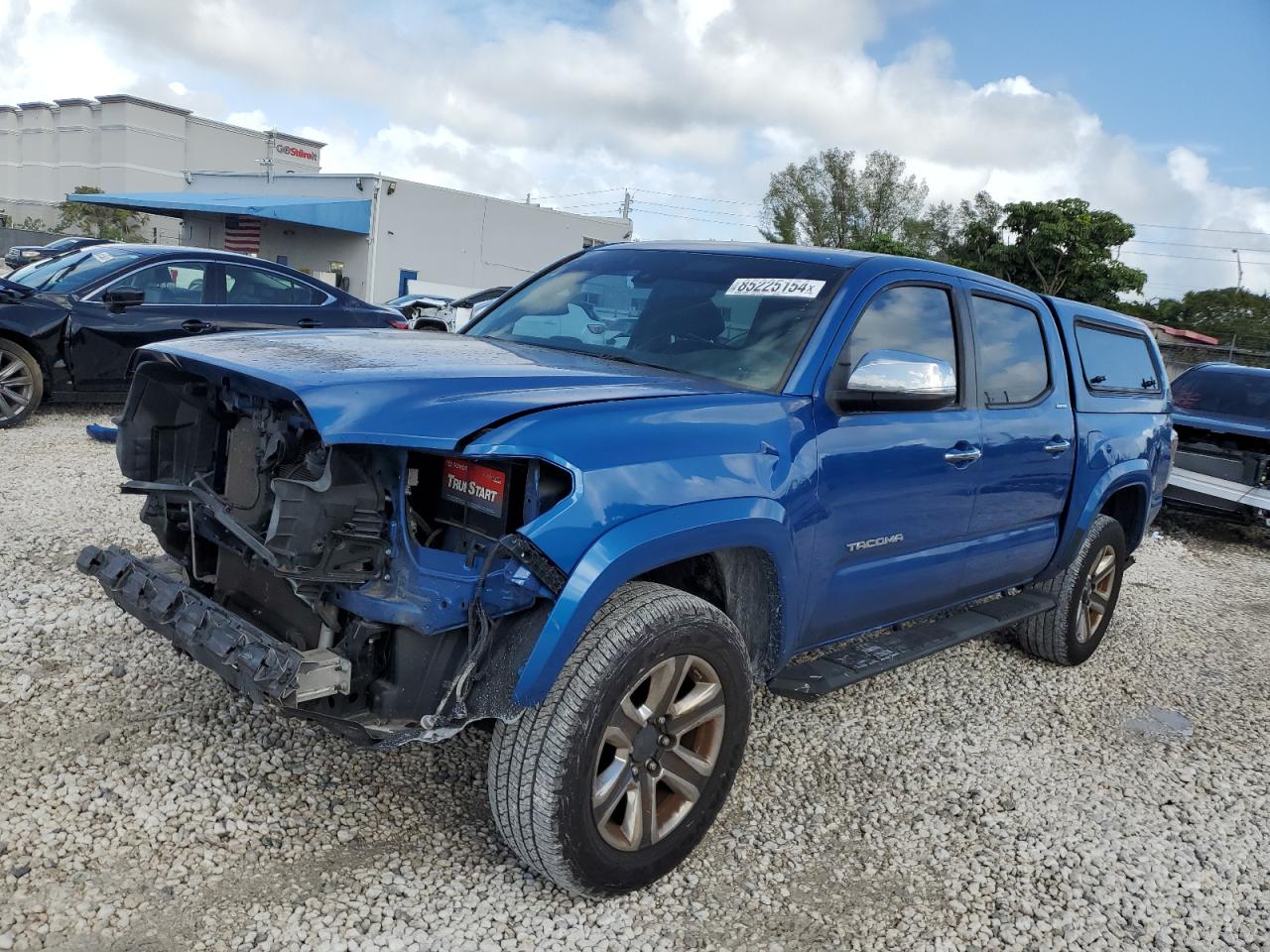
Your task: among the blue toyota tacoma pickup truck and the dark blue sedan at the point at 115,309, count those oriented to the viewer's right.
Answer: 0

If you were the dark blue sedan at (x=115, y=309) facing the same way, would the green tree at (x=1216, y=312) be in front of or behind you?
behind

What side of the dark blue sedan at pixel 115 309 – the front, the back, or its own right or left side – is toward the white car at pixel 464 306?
back

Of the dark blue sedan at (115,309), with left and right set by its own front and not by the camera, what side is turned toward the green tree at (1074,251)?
back

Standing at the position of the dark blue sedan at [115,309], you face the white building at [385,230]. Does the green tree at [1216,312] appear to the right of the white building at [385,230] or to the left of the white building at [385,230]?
right

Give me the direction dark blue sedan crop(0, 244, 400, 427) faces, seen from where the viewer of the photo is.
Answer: facing the viewer and to the left of the viewer

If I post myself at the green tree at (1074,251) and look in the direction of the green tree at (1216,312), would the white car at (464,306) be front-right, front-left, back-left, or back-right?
back-right

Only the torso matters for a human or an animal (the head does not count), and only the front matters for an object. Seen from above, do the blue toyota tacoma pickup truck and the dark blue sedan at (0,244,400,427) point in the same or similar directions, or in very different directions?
same or similar directions

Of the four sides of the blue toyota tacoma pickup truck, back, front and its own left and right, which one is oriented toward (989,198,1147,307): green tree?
back

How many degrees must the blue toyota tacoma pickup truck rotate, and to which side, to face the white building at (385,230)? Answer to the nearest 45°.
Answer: approximately 135° to its right

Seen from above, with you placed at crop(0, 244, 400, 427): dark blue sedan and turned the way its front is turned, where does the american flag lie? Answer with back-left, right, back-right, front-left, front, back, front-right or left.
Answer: back-right

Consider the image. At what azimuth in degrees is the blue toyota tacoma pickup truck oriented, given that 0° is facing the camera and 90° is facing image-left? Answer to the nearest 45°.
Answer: approximately 45°

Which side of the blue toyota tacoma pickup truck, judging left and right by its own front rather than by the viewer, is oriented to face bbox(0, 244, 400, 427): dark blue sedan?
right
